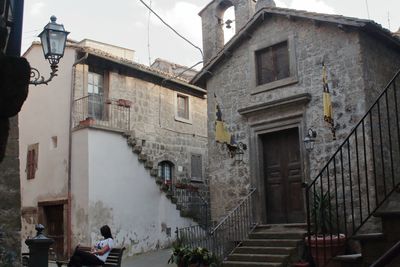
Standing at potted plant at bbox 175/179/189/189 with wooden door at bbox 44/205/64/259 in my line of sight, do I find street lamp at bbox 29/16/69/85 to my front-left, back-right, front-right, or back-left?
front-left

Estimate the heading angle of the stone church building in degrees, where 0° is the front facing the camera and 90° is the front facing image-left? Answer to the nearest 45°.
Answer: approximately 45°

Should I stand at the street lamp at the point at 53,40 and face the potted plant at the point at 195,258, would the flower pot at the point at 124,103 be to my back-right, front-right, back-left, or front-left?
front-left

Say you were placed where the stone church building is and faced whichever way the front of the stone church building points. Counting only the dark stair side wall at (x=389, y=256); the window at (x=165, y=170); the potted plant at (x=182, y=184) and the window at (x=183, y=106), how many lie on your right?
3

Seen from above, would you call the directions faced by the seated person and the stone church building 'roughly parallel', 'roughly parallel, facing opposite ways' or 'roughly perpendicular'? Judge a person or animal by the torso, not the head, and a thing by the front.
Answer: roughly parallel

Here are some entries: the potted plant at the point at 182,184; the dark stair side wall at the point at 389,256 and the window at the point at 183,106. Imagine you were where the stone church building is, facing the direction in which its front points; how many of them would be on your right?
2

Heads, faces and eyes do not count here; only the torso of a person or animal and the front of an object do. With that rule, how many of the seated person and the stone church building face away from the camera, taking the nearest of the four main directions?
0

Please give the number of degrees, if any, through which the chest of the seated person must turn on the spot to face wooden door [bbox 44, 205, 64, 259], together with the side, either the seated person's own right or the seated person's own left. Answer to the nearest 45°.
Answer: approximately 90° to the seated person's own right

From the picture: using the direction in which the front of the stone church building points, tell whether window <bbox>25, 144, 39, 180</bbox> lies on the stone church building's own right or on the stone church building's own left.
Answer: on the stone church building's own right

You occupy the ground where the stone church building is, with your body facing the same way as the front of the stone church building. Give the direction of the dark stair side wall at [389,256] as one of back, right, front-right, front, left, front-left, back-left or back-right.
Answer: front-left
